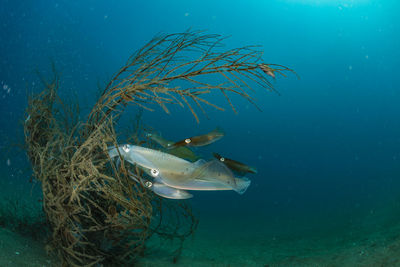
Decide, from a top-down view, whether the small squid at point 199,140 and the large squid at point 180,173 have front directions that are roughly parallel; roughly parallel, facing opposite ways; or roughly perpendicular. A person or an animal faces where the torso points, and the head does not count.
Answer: roughly parallel

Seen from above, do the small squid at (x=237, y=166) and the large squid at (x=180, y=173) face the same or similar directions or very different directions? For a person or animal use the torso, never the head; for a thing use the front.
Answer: same or similar directions

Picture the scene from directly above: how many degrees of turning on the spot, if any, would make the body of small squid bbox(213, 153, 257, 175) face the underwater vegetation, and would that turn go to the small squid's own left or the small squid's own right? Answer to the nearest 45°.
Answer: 0° — it already faces it

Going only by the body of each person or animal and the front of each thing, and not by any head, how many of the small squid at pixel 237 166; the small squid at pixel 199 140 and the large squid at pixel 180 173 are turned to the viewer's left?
3

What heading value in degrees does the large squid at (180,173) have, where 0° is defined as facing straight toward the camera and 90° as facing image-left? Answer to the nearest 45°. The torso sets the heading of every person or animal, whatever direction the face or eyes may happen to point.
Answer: approximately 90°

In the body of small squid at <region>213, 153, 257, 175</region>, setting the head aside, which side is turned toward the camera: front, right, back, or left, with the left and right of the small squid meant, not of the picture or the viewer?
left

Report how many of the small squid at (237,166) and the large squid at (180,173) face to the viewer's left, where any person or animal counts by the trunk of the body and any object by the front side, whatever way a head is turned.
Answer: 2

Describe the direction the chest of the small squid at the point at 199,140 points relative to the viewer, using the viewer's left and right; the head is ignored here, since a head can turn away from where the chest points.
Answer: facing to the left of the viewer

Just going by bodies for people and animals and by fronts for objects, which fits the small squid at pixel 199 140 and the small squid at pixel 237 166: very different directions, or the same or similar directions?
same or similar directions
